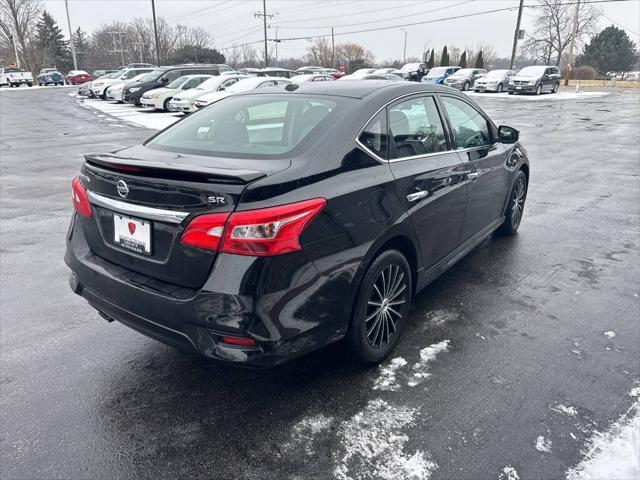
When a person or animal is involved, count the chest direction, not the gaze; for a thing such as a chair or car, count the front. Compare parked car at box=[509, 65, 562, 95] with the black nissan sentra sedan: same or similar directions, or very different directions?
very different directions

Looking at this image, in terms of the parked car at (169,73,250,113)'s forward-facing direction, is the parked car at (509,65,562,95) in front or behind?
behind

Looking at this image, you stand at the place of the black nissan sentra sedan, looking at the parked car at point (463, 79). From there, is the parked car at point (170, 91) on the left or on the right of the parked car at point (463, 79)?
left

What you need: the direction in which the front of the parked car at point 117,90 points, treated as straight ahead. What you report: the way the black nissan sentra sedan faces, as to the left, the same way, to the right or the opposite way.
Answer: the opposite way

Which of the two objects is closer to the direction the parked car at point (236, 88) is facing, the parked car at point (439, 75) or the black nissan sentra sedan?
the black nissan sentra sedan

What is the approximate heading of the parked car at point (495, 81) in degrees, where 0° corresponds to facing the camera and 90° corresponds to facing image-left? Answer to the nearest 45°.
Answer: approximately 45°

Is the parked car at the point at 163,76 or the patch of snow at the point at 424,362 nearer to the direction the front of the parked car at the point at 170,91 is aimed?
the patch of snow

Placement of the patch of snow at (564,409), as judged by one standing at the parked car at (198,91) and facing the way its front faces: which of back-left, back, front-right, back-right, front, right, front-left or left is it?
front-left
